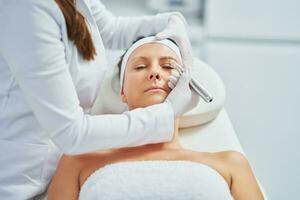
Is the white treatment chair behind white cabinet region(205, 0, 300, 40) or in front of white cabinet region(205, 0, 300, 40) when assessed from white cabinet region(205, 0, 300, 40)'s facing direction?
in front

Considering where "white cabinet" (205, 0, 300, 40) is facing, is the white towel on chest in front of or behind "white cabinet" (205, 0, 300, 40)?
in front

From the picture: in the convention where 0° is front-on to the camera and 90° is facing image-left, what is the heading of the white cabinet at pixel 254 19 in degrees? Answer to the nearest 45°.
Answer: approximately 0°
